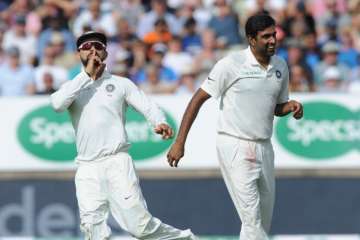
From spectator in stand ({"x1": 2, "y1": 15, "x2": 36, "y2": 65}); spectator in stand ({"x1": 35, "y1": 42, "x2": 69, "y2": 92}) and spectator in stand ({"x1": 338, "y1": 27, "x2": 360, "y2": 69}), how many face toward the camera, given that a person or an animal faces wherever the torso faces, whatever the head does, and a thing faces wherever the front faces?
3

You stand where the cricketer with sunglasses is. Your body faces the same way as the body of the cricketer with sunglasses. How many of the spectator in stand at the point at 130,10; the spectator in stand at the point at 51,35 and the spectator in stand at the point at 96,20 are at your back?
3

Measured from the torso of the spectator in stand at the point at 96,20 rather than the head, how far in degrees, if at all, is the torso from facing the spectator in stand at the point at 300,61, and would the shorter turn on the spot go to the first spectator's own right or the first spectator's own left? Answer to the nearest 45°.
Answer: approximately 45° to the first spectator's own left

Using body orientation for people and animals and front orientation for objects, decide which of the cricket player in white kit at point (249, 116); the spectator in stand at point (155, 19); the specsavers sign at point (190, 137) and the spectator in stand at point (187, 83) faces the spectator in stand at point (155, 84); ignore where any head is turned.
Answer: the spectator in stand at point (155, 19)

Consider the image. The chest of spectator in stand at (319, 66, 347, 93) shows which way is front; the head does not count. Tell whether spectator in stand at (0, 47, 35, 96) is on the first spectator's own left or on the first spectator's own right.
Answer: on the first spectator's own right
